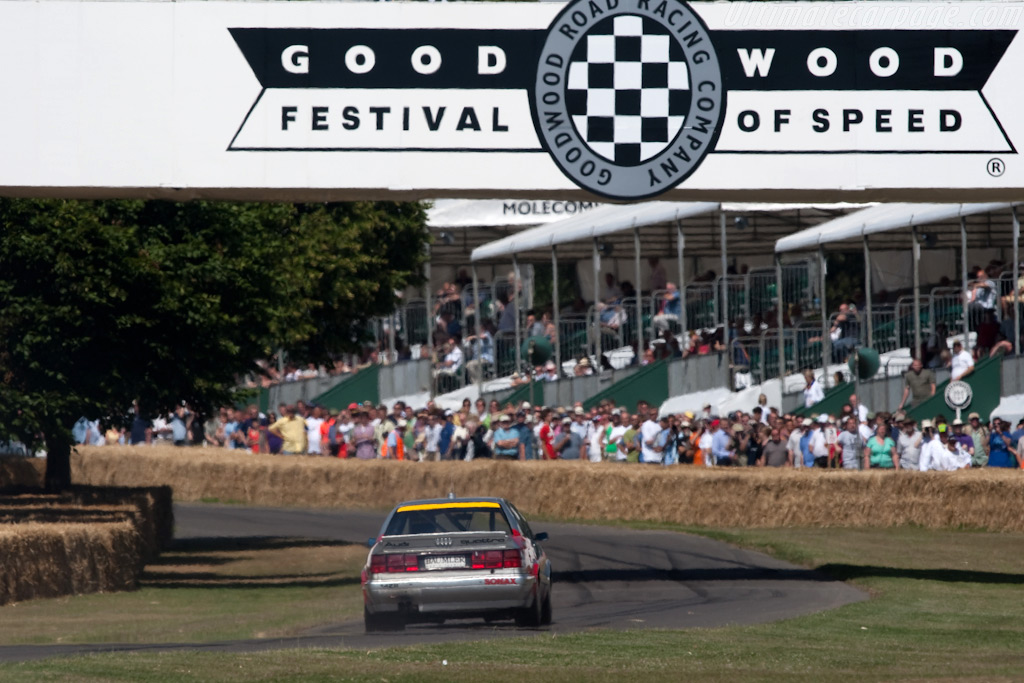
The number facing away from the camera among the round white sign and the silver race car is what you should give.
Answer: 1

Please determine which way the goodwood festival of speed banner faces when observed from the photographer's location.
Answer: facing the viewer

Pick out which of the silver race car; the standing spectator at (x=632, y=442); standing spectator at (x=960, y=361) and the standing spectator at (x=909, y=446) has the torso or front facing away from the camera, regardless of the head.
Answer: the silver race car

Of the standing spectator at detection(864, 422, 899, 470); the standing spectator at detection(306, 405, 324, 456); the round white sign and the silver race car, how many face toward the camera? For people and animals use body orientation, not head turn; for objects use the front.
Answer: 3

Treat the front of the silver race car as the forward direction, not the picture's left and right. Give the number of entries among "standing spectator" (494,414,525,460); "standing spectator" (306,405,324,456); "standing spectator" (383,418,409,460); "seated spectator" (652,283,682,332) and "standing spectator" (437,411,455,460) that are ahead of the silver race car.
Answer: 5

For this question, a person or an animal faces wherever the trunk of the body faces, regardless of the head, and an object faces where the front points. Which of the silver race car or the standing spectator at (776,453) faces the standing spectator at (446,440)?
the silver race car

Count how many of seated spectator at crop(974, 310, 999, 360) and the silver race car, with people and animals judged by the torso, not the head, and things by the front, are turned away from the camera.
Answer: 1

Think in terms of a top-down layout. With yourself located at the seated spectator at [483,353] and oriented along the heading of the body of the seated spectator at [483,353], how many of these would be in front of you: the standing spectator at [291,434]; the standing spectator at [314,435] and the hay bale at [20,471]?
3

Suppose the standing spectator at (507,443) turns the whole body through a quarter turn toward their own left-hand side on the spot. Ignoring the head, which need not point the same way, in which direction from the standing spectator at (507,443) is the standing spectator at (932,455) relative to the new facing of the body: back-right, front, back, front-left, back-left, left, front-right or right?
front-right

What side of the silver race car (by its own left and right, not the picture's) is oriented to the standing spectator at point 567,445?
front

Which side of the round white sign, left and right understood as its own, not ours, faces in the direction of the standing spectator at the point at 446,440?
right

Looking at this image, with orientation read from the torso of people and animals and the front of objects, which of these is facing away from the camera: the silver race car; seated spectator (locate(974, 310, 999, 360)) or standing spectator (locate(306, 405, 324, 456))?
the silver race car

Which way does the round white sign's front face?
toward the camera

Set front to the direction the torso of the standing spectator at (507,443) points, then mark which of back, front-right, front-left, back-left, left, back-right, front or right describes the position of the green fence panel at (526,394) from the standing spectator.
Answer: back

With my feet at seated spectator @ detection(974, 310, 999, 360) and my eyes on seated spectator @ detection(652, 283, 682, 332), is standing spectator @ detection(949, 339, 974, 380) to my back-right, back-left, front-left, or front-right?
back-left

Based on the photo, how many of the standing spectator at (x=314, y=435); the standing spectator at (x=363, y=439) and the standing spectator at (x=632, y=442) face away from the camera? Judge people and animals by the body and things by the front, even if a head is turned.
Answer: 0
